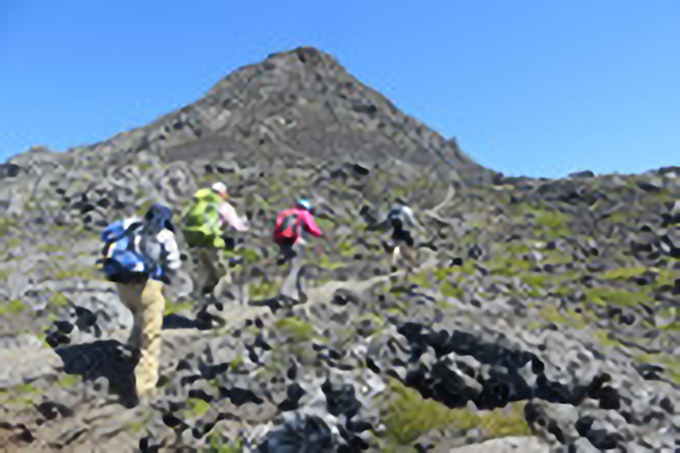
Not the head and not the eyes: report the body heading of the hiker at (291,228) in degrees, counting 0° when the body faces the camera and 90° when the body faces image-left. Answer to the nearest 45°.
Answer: approximately 225°

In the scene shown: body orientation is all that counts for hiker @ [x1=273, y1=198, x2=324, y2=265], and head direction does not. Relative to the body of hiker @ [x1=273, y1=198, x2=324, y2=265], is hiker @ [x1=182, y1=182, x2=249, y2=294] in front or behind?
behind

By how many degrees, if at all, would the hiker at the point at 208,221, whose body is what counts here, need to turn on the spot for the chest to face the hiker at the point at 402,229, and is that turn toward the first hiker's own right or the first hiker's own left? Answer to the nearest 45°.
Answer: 0° — they already face them

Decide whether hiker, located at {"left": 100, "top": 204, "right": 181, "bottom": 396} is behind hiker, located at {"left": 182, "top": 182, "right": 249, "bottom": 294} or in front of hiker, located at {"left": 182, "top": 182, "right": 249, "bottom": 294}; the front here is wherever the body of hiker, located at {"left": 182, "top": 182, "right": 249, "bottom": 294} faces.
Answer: behind

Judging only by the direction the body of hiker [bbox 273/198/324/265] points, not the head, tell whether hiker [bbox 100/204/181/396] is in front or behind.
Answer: behind

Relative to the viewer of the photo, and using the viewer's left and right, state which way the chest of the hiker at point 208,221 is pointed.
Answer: facing away from the viewer and to the right of the viewer

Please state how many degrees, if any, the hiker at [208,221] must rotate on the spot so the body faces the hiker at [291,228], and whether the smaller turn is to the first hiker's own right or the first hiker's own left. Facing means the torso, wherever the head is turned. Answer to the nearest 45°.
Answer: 0° — they already face them

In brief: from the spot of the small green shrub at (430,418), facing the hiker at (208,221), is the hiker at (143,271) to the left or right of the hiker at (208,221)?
left

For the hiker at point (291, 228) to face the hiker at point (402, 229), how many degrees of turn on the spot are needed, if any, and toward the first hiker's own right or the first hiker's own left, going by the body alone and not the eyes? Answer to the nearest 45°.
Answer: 0° — they already face them

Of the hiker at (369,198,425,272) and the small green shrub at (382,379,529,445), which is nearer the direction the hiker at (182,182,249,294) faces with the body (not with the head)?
the hiker

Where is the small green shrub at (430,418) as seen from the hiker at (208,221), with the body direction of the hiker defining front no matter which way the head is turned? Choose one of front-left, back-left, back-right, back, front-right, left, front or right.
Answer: right
